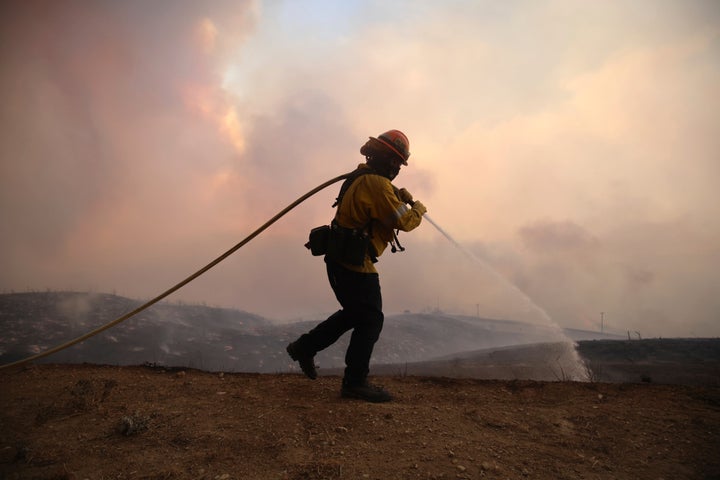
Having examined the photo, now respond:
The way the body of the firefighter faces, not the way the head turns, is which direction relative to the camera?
to the viewer's right

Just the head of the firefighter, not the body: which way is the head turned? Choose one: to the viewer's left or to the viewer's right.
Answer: to the viewer's right
